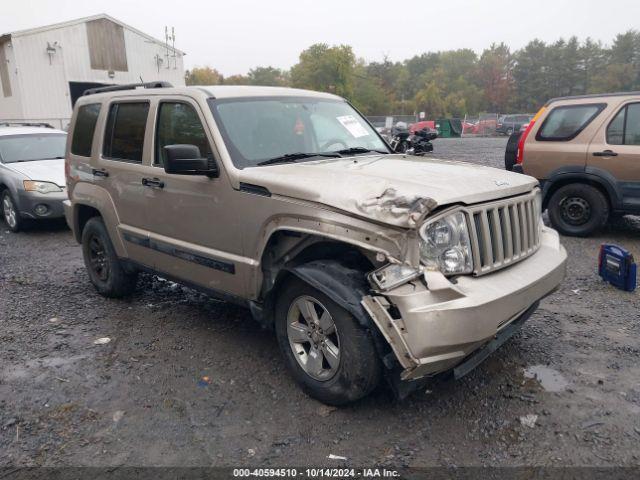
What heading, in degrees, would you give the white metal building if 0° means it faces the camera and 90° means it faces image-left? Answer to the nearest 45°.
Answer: approximately 315°

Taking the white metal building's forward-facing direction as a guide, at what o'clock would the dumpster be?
The dumpster is roughly at 10 o'clock from the white metal building.

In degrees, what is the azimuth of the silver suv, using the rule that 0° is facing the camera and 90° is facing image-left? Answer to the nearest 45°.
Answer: approximately 315°

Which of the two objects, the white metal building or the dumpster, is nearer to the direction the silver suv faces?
the dumpster

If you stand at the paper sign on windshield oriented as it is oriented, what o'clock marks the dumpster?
The dumpster is roughly at 8 o'clock from the paper sign on windshield.

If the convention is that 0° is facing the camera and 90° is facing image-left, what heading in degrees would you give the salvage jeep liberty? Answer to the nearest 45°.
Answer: approximately 315°

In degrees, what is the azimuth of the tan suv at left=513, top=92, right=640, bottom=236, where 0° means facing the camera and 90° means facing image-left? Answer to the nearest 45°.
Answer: approximately 270°

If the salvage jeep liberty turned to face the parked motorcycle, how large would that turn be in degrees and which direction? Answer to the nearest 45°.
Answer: approximately 90° to its left

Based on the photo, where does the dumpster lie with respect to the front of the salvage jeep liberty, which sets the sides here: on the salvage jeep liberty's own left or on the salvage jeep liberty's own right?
on the salvage jeep liberty's own left

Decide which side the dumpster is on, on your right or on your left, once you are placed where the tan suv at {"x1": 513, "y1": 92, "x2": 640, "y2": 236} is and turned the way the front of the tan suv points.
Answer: on your left

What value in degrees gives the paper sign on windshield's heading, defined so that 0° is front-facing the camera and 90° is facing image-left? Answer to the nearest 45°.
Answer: approximately 315°
